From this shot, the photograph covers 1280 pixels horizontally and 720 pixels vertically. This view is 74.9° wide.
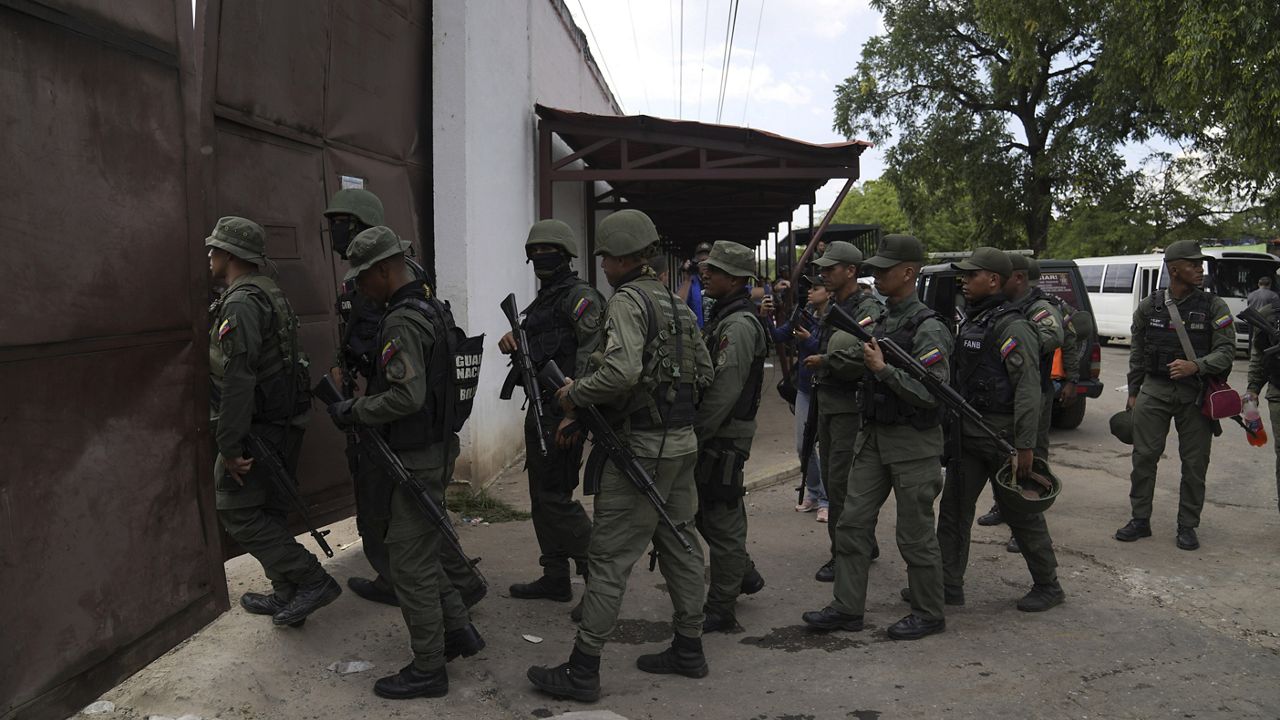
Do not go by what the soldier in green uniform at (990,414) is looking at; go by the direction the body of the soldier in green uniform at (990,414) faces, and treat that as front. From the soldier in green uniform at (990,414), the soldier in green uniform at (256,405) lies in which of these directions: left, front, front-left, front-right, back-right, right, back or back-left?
front

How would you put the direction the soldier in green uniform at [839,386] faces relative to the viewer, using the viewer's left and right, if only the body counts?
facing the viewer and to the left of the viewer

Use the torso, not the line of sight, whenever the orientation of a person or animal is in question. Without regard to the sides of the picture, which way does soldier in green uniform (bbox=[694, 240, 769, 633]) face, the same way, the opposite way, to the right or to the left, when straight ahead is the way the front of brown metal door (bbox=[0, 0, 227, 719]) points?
the opposite way

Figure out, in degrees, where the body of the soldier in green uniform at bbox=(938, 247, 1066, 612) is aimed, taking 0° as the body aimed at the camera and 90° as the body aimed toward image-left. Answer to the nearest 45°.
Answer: approximately 45°

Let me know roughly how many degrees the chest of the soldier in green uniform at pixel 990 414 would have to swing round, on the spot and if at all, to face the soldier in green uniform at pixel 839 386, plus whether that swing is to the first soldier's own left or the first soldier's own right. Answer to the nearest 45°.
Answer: approximately 45° to the first soldier's own right

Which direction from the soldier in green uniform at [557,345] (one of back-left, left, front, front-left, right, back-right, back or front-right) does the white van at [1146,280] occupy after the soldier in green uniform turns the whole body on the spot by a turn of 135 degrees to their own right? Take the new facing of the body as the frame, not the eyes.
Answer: front-right

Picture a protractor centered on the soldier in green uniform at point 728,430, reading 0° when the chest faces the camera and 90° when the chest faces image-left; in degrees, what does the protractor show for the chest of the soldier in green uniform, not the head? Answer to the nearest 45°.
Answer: approximately 90°

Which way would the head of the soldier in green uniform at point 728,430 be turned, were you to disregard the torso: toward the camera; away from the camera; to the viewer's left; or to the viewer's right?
to the viewer's left

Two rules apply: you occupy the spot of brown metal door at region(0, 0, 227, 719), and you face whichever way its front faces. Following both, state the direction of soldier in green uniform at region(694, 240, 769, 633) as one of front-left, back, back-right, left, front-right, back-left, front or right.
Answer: front-left

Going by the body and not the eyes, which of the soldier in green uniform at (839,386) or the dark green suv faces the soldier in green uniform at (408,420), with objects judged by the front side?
the soldier in green uniform at (839,386)

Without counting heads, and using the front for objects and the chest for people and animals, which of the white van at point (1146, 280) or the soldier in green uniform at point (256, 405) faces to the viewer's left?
the soldier in green uniform

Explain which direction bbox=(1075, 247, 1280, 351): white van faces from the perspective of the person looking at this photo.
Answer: facing the viewer and to the right of the viewer

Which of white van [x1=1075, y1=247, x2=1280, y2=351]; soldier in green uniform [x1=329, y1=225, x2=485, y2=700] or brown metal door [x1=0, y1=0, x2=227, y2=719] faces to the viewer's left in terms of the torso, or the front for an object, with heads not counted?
the soldier in green uniform

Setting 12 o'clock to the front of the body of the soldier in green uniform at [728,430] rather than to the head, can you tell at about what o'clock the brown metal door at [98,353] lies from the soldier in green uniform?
The brown metal door is roughly at 11 o'clock from the soldier in green uniform.
